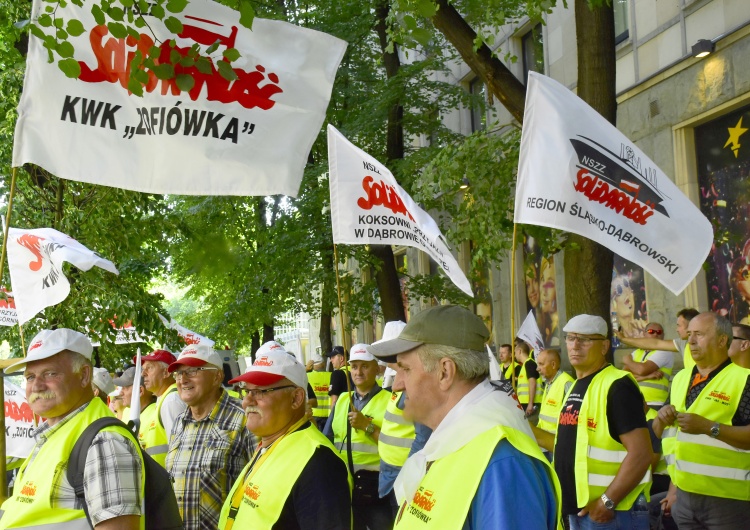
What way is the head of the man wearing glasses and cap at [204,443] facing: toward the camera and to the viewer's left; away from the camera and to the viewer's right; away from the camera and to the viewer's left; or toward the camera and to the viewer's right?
toward the camera and to the viewer's left

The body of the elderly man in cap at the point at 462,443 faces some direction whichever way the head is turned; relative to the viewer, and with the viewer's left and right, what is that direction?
facing to the left of the viewer

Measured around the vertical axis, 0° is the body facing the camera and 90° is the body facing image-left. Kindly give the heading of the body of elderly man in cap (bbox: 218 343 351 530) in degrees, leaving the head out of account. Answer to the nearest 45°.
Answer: approximately 45°

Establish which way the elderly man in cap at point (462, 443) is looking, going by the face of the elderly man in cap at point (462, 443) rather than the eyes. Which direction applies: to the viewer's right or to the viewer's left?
to the viewer's left

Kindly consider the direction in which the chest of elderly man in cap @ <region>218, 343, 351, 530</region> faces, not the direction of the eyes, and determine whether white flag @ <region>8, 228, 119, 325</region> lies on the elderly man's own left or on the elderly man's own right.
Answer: on the elderly man's own right

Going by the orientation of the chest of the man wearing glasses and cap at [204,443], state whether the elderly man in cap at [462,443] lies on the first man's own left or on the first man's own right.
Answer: on the first man's own left

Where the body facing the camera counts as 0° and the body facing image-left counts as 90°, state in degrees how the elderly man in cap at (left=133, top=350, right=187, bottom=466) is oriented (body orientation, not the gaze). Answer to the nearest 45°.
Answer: approximately 45°
